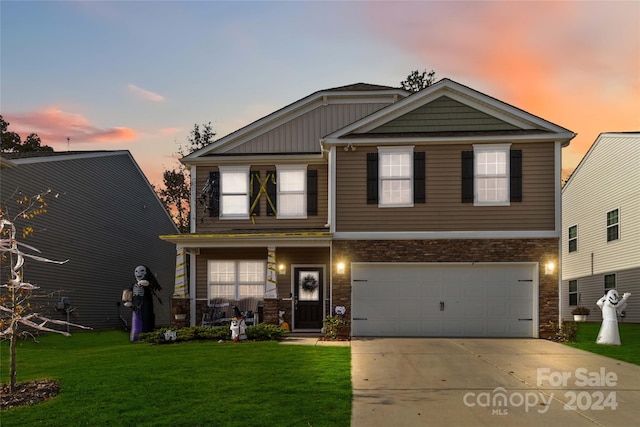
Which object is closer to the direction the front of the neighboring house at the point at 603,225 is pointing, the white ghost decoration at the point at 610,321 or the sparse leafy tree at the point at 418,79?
the white ghost decoration

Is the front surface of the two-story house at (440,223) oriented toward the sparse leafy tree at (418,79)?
no

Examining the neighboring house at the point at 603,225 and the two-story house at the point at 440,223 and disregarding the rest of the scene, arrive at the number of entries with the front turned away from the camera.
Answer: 0

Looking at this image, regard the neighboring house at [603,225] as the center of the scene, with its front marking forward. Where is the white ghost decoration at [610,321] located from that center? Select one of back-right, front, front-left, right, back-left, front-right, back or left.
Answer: front-right

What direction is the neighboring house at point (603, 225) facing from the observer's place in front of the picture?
facing the viewer and to the right of the viewer

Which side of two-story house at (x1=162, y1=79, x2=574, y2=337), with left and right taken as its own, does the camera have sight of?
front

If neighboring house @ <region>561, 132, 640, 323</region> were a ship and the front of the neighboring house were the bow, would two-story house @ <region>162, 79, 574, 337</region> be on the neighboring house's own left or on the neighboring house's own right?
on the neighboring house's own right

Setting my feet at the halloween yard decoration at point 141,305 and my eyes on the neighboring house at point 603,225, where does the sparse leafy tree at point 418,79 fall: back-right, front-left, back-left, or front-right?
front-left

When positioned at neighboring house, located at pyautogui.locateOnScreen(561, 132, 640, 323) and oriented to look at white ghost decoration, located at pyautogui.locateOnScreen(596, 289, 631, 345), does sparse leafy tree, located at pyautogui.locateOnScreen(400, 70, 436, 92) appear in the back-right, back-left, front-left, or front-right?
back-right

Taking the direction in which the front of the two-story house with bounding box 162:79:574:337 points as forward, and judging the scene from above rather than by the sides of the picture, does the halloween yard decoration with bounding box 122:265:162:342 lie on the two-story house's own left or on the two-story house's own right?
on the two-story house's own right

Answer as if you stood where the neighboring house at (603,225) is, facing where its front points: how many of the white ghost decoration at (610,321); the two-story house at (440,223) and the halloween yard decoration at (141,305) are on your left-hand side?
0

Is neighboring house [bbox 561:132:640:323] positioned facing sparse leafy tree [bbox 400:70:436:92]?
no

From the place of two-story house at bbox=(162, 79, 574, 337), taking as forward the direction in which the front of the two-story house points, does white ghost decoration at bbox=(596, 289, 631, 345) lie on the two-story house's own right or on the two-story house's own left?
on the two-story house's own left

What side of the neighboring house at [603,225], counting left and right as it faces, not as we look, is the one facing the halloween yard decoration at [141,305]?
right
